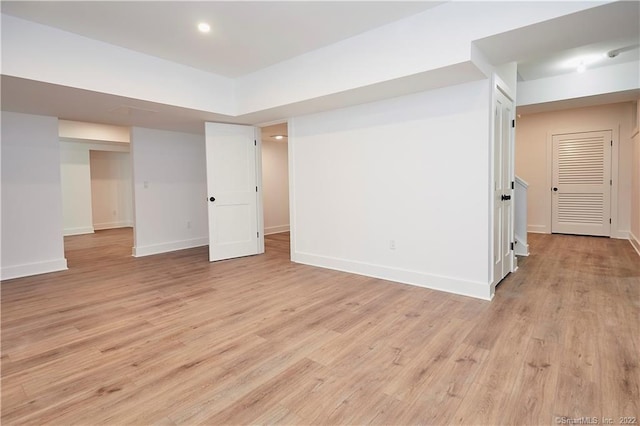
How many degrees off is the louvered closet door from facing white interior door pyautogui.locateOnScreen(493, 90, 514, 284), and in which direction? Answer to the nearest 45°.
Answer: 0° — it already faces it

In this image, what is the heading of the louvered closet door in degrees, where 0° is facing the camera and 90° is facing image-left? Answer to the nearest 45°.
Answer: approximately 0°
